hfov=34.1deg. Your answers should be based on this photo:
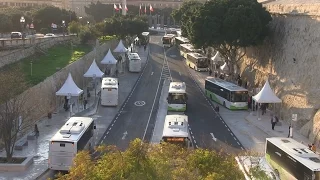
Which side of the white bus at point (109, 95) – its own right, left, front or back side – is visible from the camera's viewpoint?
back

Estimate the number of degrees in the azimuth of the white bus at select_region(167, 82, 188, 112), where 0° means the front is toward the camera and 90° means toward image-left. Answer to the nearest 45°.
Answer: approximately 0°

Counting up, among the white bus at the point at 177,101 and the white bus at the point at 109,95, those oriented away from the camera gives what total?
1

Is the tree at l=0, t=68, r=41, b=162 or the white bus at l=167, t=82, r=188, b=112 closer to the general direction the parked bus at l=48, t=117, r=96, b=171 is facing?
the white bus

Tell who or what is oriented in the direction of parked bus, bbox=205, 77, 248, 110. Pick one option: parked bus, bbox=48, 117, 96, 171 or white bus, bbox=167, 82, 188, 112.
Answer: parked bus, bbox=48, 117, 96, 171

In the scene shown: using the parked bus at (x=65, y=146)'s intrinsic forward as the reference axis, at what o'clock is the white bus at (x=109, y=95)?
The white bus is roughly at 11 o'clock from the parked bus.

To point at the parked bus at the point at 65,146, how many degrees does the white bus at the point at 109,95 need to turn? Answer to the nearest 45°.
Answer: approximately 180°

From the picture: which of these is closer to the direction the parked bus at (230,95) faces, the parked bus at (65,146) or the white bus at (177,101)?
the parked bus

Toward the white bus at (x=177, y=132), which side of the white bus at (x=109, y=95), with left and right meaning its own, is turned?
back

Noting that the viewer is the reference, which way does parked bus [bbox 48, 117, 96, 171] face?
facing away from the viewer and to the right of the viewer
